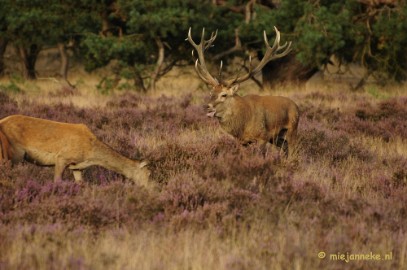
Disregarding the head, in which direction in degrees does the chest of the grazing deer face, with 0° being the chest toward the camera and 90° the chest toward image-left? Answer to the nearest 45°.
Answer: approximately 270°

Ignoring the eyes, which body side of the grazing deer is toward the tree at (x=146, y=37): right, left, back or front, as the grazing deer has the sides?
left
